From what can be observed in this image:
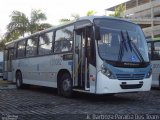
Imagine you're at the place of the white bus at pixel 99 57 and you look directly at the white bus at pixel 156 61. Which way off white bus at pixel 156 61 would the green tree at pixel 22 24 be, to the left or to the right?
left

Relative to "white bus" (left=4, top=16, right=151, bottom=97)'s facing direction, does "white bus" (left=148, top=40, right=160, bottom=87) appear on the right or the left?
on its left

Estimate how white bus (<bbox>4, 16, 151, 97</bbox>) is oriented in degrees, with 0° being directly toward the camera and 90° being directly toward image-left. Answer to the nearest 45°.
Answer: approximately 315°

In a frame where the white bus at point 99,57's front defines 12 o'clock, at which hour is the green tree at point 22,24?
The green tree is roughly at 7 o'clock from the white bus.
